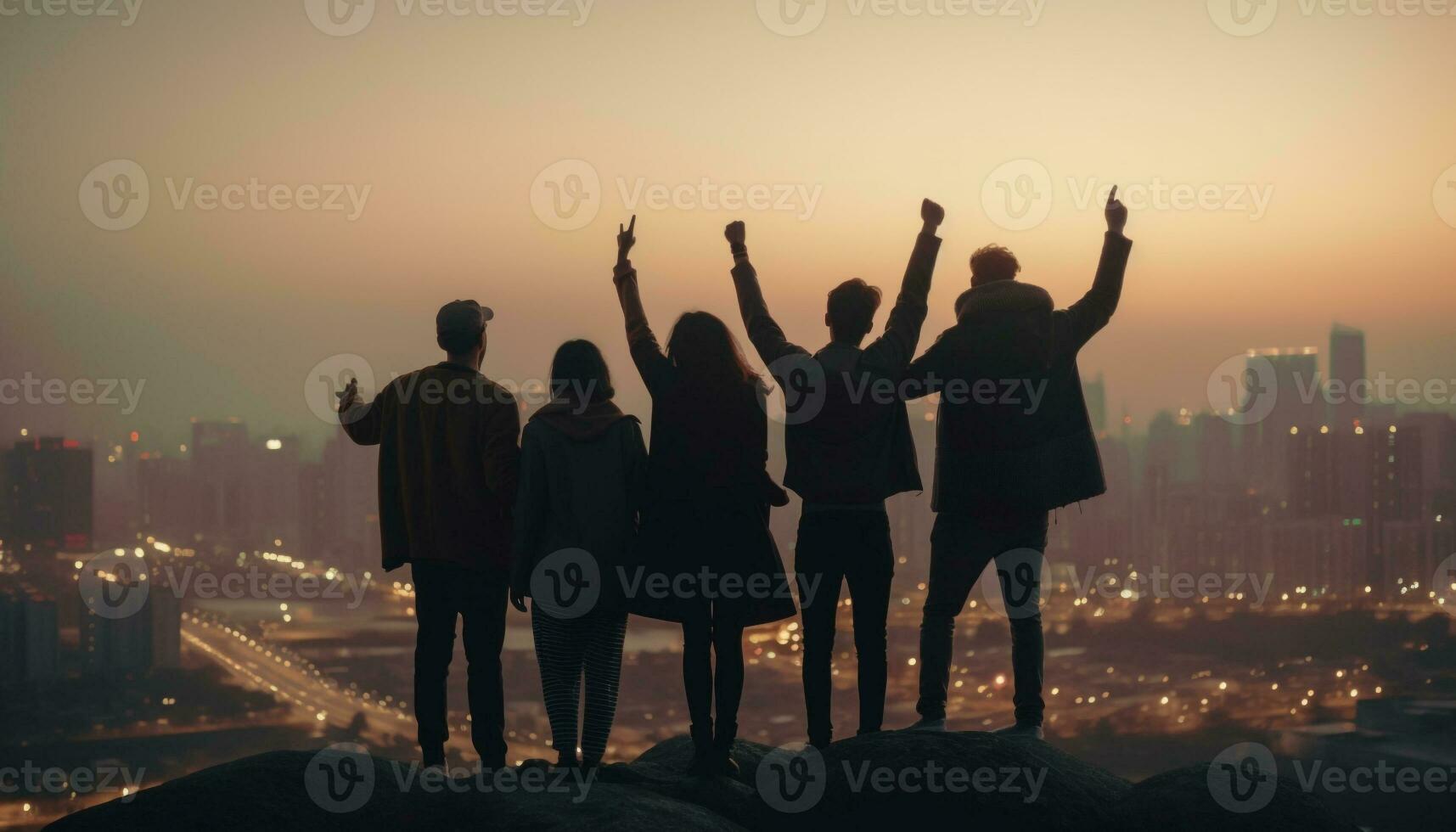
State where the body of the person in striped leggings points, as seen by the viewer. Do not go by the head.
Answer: away from the camera

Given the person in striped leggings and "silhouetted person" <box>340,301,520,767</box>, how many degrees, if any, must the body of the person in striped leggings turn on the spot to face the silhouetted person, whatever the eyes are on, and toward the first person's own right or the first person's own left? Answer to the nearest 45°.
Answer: approximately 45° to the first person's own left

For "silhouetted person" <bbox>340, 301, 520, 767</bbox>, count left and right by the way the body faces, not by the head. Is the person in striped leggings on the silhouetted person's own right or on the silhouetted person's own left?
on the silhouetted person's own right

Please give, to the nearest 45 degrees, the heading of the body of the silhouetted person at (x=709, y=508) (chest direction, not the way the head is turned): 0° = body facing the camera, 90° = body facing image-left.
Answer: approximately 180°

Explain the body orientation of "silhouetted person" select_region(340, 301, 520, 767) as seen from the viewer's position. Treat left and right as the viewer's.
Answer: facing away from the viewer

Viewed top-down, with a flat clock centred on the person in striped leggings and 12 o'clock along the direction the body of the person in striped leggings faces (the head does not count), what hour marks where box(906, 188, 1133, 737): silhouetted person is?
The silhouetted person is roughly at 3 o'clock from the person in striped leggings.

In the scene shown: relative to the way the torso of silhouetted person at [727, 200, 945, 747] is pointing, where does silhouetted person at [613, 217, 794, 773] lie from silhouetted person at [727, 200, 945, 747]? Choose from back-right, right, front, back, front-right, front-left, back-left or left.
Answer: back-left

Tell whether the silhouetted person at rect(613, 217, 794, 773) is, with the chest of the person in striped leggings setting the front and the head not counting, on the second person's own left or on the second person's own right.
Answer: on the second person's own right

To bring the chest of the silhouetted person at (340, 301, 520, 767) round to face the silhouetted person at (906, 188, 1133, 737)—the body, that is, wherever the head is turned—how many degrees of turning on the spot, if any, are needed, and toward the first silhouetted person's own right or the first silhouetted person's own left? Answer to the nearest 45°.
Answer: approximately 90° to the first silhouetted person's own right

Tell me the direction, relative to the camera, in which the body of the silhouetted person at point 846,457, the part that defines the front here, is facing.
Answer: away from the camera

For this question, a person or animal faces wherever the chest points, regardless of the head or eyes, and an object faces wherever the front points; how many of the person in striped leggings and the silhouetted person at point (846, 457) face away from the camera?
2

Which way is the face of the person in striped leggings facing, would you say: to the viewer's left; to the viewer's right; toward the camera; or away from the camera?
away from the camera
